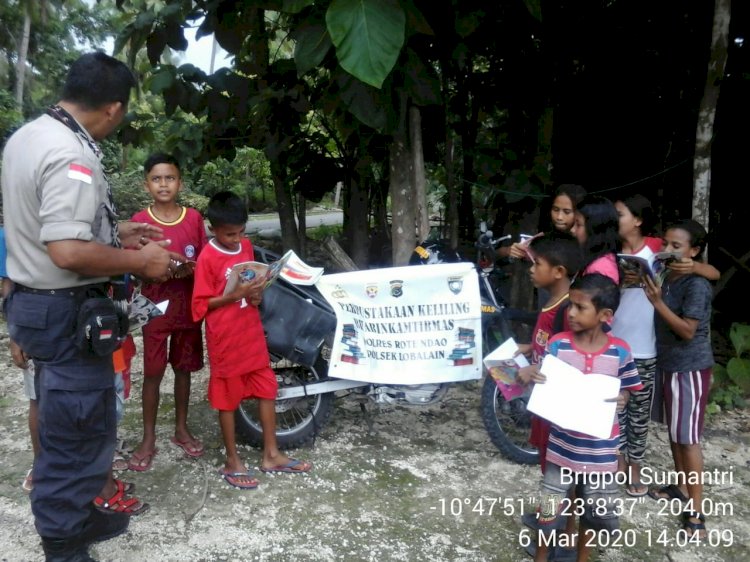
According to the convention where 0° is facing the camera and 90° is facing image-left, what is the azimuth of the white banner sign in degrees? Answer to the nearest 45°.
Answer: approximately 0°

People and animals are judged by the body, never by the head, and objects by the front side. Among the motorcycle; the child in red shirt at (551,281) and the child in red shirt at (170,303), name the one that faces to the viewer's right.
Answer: the motorcycle

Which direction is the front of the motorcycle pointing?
to the viewer's right

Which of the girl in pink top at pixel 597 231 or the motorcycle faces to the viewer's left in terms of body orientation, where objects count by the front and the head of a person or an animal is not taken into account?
the girl in pink top

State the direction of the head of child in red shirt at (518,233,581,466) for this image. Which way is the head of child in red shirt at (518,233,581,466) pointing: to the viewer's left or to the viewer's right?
to the viewer's left

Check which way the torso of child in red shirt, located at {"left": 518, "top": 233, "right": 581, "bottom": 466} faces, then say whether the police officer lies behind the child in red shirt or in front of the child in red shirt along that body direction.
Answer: in front

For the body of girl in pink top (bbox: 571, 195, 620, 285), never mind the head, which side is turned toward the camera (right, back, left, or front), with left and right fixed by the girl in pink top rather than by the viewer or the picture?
left

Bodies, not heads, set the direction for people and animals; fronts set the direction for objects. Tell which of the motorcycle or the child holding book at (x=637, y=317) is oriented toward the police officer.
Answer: the child holding book

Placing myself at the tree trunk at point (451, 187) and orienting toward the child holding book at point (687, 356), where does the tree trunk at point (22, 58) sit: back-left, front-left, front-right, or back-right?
back-right
